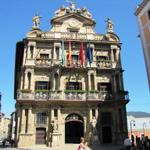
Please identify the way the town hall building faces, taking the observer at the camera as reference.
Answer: facing the viewer

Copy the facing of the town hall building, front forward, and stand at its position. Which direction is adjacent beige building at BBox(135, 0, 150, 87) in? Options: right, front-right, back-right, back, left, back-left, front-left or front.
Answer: front-left
